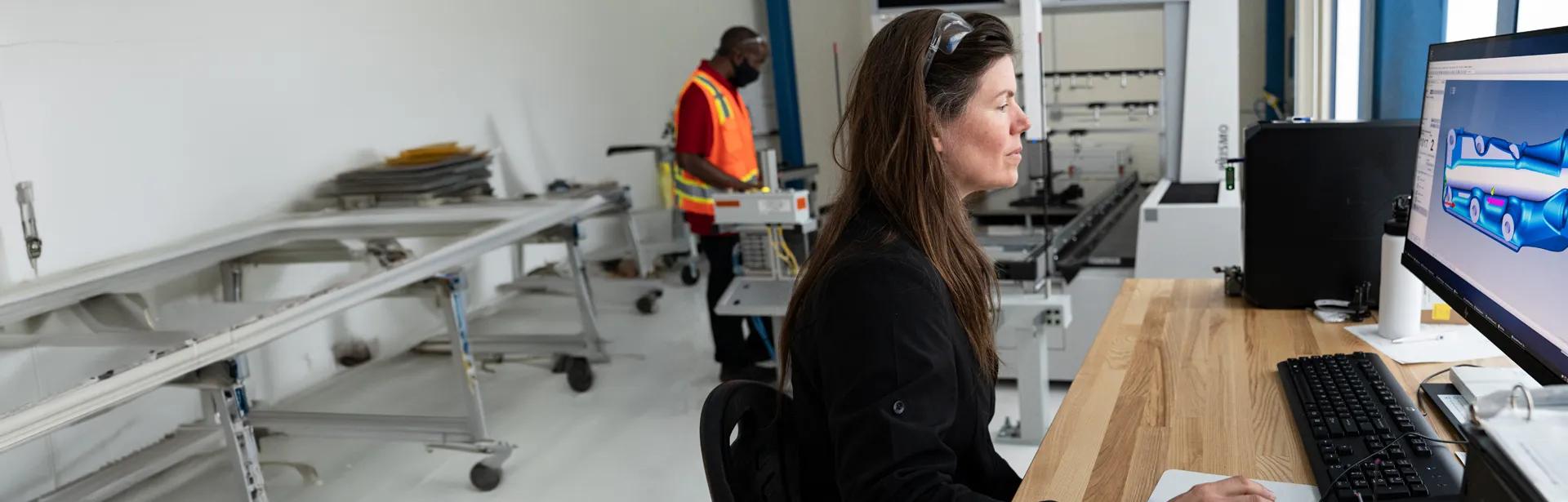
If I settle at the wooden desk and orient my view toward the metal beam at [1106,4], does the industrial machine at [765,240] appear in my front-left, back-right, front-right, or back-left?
front-left

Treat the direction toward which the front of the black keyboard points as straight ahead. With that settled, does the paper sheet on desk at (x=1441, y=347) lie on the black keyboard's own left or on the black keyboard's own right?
on the black keyboard's own right

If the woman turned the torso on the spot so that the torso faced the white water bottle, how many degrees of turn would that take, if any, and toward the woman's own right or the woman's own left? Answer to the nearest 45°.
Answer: approximately 45° to the woman's own left

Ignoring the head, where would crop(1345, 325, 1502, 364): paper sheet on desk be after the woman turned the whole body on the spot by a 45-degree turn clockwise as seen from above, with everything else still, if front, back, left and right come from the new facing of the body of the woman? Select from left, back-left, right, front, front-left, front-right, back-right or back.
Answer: left

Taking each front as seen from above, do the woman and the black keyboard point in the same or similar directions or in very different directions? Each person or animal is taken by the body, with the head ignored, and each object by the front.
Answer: very different directions

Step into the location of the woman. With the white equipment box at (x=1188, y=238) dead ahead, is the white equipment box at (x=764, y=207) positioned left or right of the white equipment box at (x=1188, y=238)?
left

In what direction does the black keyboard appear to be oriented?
to the viewer's left

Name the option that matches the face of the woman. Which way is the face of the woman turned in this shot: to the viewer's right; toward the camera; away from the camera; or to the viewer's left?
to the viewer's right

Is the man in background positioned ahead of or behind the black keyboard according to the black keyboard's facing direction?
ahead

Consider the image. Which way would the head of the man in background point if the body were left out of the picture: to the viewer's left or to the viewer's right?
to the viewer's right

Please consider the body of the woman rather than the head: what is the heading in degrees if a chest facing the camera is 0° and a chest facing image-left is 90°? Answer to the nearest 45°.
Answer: approximately 270°

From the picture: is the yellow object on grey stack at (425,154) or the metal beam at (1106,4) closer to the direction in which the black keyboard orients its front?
the yellow object on grey stack
